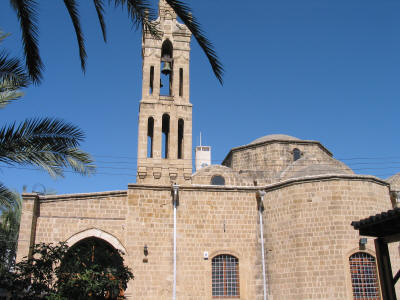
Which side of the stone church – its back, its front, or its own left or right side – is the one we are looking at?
left
